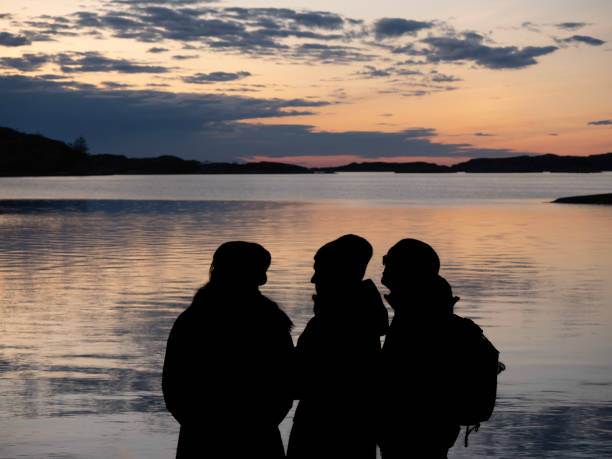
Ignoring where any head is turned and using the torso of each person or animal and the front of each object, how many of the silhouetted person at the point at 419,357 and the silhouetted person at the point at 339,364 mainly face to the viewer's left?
2

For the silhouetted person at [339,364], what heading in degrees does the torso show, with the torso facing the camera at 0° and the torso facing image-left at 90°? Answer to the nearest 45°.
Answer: approximately 90°

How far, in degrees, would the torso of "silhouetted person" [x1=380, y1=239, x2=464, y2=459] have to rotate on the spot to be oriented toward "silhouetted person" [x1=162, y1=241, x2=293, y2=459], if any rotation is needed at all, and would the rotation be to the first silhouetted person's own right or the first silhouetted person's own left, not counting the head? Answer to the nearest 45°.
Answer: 0° — they already face them

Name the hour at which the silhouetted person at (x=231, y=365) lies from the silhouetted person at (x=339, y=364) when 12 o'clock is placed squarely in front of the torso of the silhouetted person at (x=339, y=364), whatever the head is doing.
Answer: the silhouetted person at (x=231, y=365) is roughly at 11 o'clock from the silhouetted person at (x=339, y=364).

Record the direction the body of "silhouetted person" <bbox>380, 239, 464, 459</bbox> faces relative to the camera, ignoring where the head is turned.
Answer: to the viewer's left
